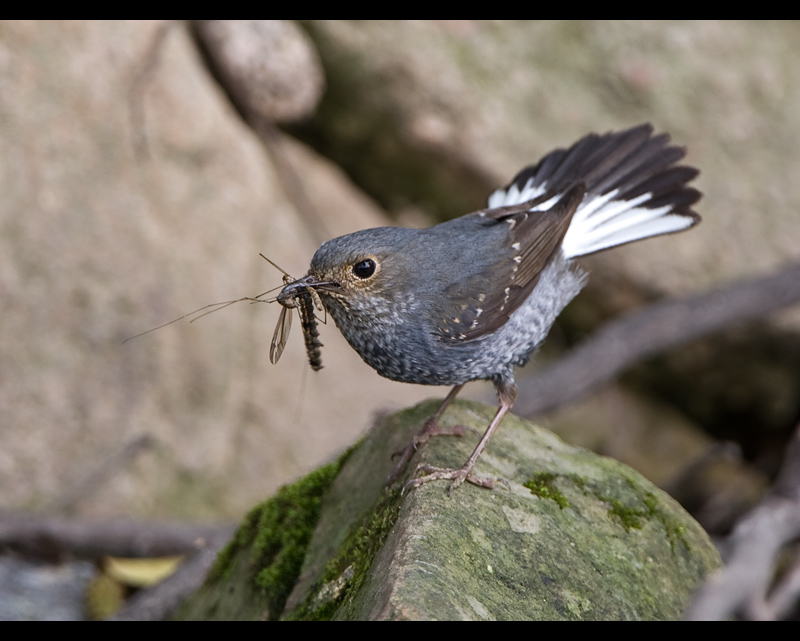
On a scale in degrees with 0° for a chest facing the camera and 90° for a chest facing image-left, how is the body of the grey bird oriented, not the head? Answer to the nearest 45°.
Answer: approximately 90°

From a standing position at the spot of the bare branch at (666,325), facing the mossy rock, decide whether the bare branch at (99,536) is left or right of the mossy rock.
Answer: right

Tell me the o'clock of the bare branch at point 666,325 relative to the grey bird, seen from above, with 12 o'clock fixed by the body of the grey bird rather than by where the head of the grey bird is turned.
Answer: The bare branch is roughly at 4 o'clock from the grey bird.

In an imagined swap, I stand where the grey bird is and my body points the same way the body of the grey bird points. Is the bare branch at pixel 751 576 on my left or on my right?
on my left
